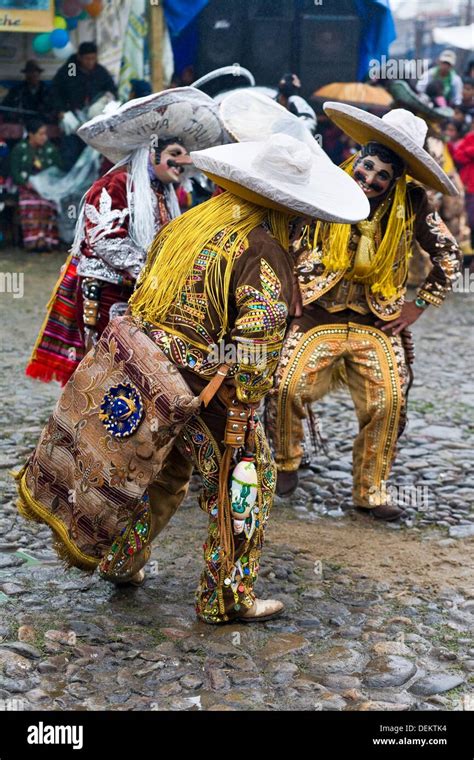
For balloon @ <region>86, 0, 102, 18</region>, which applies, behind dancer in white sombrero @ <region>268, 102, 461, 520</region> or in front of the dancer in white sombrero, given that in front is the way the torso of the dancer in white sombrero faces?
behind

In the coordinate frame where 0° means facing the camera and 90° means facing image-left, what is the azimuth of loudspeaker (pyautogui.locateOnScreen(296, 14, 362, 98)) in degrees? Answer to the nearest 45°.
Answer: approximately 0°

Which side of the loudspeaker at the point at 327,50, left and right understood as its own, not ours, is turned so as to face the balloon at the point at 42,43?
right

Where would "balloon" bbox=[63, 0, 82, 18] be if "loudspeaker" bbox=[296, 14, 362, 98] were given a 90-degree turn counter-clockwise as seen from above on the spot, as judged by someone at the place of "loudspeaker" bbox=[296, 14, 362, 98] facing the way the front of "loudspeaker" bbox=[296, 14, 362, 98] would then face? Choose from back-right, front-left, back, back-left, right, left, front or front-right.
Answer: back
